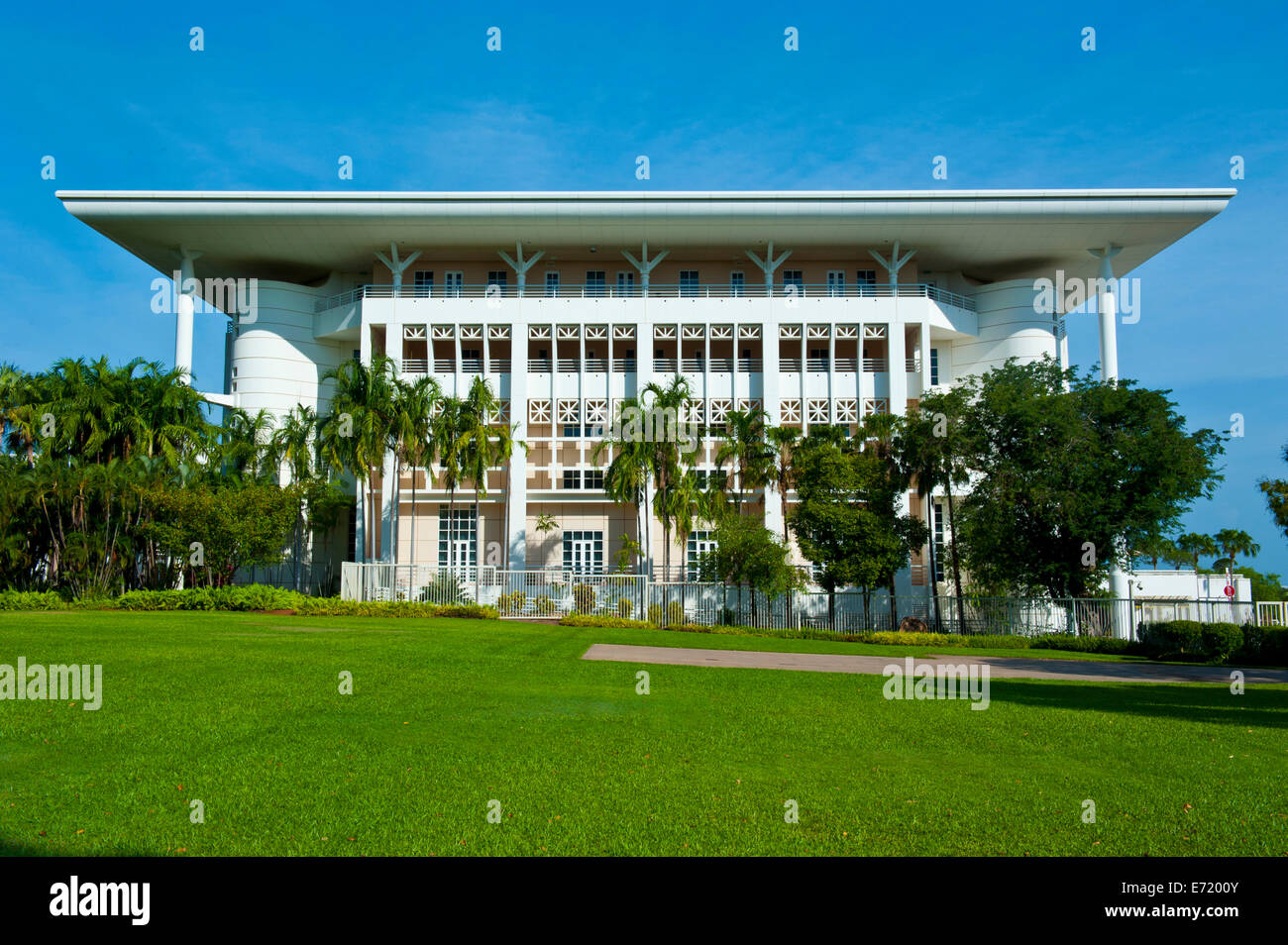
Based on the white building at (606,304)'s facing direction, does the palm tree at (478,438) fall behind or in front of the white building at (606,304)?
in front

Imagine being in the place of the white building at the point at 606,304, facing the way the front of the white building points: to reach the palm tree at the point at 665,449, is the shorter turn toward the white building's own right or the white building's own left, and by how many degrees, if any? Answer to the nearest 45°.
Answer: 0° — it already faces it

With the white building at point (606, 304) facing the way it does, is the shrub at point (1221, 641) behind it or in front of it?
in front

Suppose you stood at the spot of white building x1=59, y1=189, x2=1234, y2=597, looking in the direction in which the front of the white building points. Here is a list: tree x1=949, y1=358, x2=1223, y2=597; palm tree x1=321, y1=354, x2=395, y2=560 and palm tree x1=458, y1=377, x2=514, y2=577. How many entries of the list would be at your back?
0

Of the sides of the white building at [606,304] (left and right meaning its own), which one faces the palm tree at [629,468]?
front

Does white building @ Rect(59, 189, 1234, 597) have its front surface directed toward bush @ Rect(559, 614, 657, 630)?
yes

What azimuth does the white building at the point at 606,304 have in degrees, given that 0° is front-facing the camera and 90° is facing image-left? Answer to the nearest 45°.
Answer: approximately 0°

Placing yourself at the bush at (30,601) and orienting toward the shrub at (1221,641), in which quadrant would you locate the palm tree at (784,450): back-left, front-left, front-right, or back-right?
front-left

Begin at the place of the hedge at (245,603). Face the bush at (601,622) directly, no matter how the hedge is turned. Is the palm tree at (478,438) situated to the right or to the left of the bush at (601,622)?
left

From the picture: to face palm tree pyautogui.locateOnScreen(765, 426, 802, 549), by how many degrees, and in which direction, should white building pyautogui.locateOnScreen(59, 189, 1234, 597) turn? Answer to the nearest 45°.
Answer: approximately 45° to its left

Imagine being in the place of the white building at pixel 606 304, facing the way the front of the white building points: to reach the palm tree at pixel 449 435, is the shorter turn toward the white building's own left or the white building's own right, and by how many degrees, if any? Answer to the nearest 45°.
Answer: approximately 45° to the white building's own right

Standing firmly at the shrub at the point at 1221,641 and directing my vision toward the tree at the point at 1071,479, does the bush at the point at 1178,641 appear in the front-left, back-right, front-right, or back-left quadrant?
front-left
